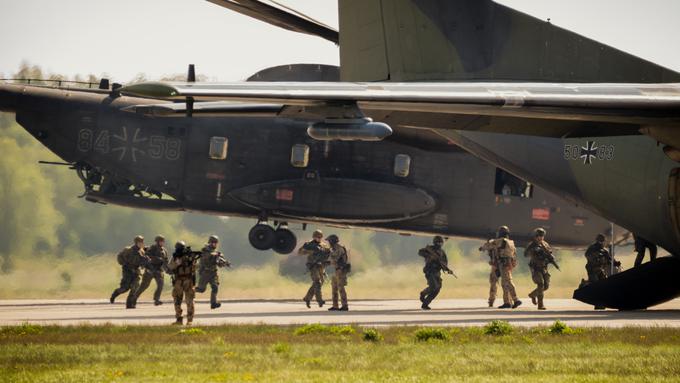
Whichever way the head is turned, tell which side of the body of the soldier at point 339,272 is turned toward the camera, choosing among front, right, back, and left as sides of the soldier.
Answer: left
